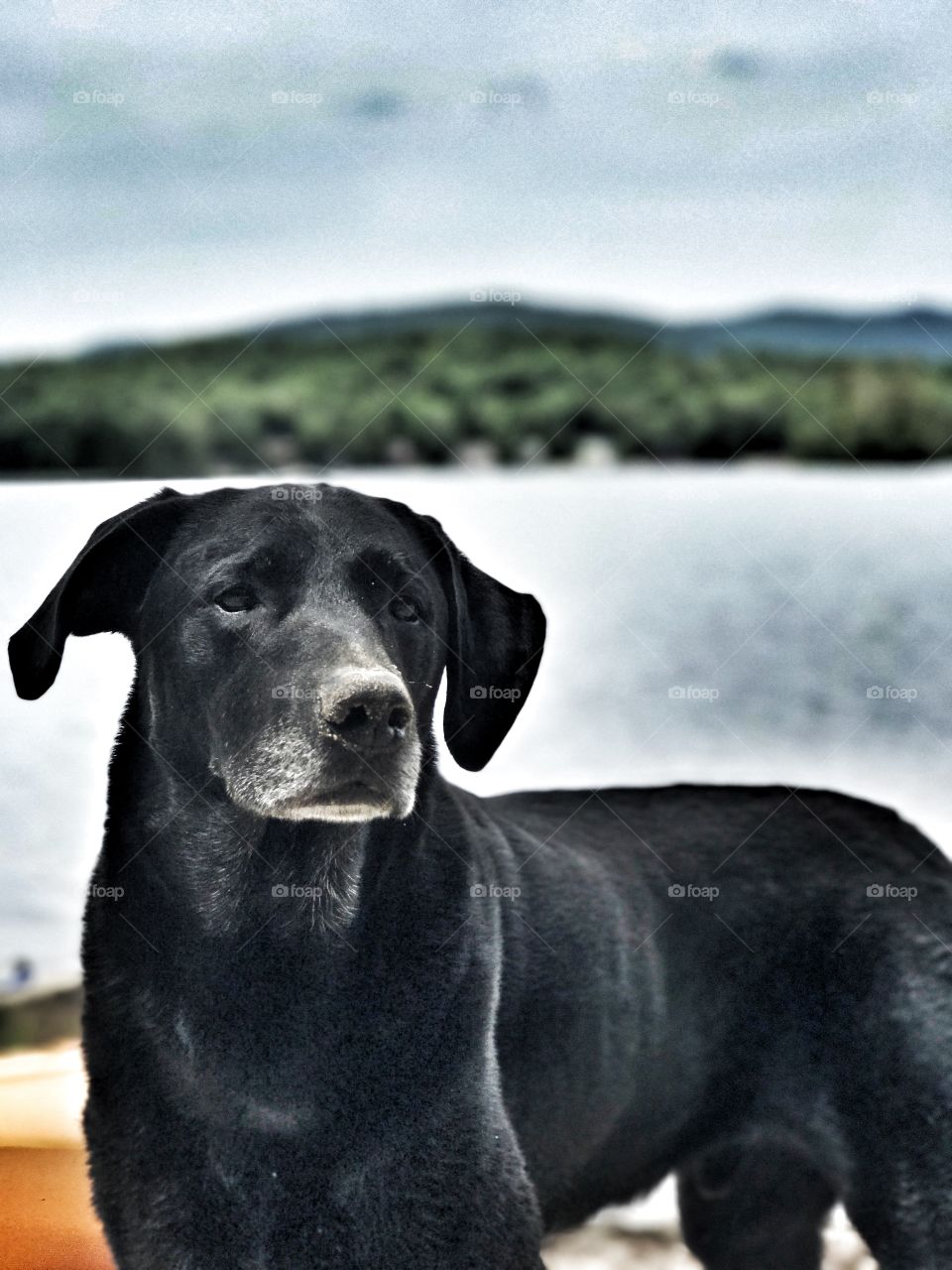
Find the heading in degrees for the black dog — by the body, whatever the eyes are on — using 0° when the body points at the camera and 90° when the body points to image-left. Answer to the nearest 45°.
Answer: approximately 45°

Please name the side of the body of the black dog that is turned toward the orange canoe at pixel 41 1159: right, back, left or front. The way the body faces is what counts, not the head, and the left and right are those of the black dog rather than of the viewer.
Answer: right
